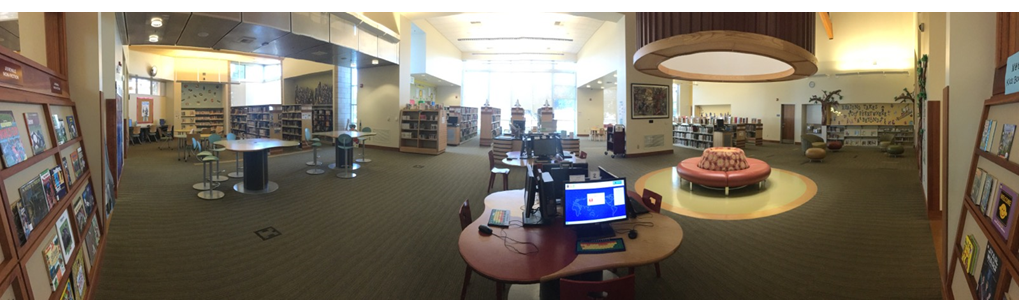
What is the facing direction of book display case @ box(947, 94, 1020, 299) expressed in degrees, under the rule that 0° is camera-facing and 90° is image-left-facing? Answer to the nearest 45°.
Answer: approximately 45°

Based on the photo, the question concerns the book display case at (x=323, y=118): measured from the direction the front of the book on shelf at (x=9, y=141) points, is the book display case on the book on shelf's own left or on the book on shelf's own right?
on the book on shelf's own left

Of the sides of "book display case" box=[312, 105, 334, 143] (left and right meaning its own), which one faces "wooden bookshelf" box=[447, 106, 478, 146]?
left

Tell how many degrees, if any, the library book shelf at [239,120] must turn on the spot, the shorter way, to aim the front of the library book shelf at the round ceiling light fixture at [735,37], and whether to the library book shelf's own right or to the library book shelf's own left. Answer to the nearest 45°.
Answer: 0° — it already faces it

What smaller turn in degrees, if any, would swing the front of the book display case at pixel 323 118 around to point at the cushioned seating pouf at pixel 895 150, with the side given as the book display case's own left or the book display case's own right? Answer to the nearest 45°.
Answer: approximately 45° to the book display case's own left

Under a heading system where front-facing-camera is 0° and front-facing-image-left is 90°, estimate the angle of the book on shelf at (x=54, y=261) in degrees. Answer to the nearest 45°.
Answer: approximately 315°

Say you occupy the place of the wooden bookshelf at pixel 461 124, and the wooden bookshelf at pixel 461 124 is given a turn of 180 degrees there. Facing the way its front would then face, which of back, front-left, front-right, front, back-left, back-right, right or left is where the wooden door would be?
back-right

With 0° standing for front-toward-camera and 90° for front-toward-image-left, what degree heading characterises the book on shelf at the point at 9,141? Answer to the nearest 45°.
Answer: approximately 315°

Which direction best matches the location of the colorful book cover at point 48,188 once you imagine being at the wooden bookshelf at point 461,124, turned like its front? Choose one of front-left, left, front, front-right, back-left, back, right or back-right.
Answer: front-right

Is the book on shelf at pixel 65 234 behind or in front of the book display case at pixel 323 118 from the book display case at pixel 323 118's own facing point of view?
in front

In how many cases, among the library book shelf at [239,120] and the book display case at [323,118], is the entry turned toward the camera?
2

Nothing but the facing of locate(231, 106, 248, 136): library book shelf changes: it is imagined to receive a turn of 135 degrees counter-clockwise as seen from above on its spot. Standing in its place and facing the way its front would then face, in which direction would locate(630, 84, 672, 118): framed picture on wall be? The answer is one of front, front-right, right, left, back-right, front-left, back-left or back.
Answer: right
